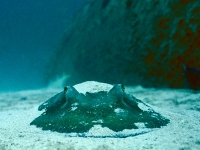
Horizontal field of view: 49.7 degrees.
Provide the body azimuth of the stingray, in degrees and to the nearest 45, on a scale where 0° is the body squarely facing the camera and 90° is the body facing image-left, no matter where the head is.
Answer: approximately 0°
